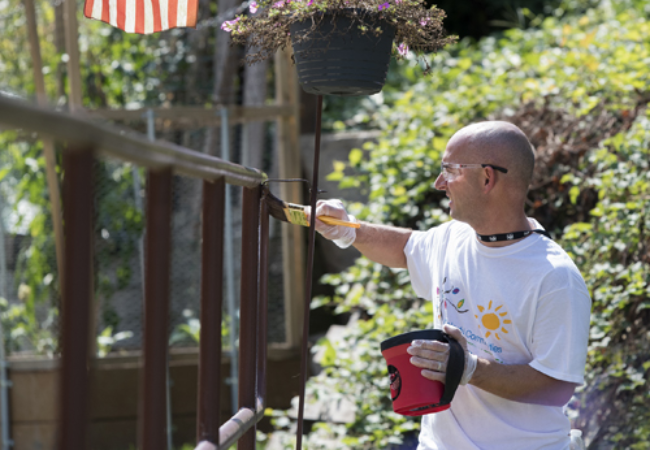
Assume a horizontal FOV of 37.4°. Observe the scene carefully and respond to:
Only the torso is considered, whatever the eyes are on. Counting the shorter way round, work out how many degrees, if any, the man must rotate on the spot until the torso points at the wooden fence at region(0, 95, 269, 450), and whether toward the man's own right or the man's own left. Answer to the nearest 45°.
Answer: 0° — they already face it

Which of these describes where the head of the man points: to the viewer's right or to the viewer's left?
to the viewer's left

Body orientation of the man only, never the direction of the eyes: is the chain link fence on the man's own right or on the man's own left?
on the man's own right

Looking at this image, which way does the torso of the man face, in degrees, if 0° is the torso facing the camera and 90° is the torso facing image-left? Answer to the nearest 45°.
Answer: approximately 45°
